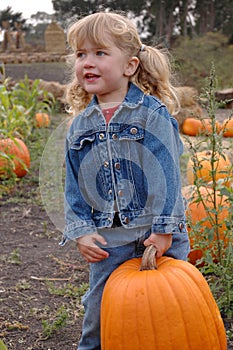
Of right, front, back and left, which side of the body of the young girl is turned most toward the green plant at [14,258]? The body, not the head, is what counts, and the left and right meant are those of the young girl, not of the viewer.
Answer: right

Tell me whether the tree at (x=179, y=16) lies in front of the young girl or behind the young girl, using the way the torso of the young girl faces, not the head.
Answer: behind

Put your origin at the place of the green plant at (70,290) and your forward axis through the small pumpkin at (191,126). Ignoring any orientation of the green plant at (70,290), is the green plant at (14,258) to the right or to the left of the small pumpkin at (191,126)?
left

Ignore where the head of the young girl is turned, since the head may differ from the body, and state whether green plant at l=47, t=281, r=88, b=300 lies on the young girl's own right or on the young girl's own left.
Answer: on the young girl's own right

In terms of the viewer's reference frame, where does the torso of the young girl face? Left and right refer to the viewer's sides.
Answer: facing the viewer and to the left of the viewer

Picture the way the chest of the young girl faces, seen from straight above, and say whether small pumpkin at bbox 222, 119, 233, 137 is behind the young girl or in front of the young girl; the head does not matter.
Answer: behind

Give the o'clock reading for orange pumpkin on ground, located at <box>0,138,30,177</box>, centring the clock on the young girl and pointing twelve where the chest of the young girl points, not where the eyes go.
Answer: The orange pumpkin on ground is roughly at 4 o'clock from the young girl.

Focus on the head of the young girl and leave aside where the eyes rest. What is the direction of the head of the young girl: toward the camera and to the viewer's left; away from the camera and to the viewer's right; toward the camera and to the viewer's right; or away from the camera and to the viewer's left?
toward the camera and to the viewer's left
